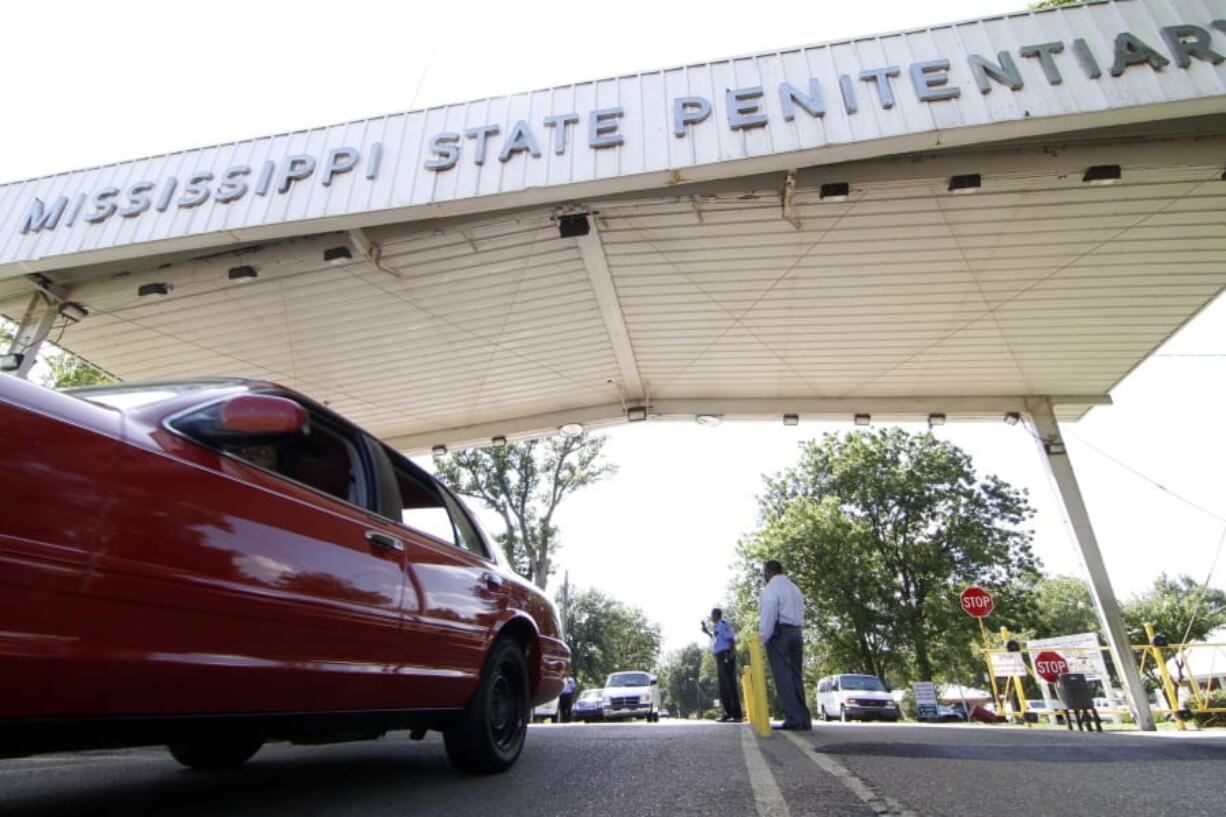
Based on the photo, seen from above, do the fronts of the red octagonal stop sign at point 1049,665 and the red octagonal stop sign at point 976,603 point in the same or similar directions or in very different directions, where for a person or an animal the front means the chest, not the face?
same or similar directions

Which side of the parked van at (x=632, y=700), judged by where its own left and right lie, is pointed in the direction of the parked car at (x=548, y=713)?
right

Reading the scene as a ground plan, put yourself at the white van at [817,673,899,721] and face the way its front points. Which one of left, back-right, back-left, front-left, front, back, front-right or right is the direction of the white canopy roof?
front-right

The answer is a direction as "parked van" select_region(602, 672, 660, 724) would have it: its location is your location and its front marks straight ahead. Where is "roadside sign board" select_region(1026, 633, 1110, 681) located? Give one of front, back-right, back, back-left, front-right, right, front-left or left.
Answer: front-left

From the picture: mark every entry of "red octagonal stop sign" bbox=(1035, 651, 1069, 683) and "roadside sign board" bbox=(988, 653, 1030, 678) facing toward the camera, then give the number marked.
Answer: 2

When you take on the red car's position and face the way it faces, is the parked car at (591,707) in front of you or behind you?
behind

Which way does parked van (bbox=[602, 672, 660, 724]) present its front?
toward the camera

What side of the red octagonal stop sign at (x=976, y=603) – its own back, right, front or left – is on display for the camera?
front

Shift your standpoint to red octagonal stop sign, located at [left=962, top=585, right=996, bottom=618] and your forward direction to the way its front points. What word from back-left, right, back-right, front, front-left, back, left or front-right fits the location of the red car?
front

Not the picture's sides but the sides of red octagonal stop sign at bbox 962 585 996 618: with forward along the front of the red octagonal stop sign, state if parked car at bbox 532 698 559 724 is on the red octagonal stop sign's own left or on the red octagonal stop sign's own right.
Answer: on the red octagonal stop sign's own right

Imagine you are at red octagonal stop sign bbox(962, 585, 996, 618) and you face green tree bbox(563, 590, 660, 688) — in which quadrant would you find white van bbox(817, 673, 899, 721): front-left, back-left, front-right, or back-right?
front-right

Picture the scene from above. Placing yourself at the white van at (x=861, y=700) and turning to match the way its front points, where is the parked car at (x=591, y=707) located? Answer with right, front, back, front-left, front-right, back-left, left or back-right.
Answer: back-right

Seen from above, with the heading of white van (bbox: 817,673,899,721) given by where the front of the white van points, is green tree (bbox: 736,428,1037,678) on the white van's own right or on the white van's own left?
on the white van's own left

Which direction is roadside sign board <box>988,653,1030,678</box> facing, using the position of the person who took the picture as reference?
facing the viewer

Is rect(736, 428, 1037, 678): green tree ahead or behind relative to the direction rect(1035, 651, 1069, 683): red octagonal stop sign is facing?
behind
